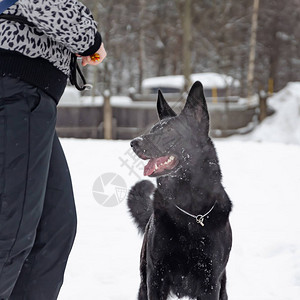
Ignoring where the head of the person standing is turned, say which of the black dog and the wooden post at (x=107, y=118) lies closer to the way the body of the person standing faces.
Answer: the black dog

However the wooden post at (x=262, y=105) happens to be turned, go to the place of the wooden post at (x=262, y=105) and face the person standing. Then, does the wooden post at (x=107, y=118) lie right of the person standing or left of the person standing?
right

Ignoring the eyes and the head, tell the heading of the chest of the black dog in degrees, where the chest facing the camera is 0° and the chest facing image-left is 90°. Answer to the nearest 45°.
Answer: approximately 0°

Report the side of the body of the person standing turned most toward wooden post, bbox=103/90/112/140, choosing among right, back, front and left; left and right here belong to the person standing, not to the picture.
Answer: left

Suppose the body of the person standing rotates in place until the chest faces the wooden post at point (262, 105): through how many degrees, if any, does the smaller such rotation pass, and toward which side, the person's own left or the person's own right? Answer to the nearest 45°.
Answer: approximately 45° to the person's own left

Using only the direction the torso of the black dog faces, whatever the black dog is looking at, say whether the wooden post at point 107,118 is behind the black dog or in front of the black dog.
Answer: behind

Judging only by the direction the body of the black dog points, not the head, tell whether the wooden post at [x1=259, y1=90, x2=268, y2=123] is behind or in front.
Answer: behind

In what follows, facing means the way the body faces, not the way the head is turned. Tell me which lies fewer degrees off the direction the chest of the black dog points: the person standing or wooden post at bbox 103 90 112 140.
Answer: the person standing

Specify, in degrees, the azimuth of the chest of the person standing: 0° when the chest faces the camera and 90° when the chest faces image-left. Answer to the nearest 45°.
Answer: approximately 270°

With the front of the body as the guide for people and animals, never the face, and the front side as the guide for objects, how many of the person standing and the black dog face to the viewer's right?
1

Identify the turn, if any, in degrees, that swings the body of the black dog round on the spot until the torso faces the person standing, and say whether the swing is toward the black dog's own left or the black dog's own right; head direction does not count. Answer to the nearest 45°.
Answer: approximately 45° to the black dog's own right

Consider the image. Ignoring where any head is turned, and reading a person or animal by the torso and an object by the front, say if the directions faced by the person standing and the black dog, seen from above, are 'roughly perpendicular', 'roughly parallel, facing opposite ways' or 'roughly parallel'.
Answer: roughly perpendicular
